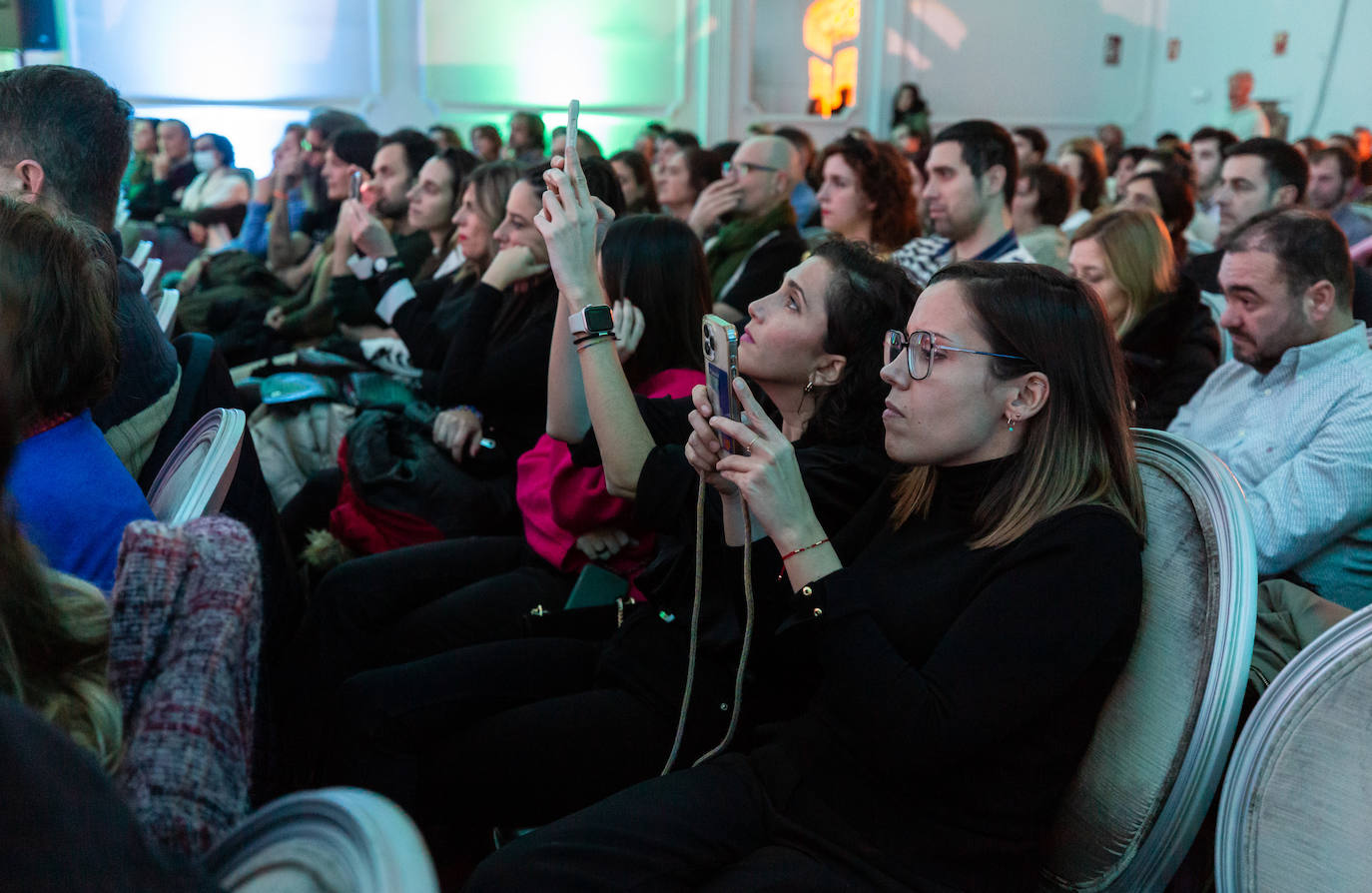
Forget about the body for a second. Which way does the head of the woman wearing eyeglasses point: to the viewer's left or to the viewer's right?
to the viewer's left

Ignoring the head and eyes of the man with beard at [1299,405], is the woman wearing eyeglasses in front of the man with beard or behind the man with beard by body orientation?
in front

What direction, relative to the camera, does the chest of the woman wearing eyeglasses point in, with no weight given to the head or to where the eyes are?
to the viewer's left

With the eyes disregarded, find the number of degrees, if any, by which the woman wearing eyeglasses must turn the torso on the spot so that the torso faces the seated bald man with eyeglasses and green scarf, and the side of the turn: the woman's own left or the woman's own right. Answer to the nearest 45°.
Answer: approximately 90° to the woman's own right

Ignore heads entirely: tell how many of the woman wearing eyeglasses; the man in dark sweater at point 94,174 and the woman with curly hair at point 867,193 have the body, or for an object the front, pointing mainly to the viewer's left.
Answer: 3

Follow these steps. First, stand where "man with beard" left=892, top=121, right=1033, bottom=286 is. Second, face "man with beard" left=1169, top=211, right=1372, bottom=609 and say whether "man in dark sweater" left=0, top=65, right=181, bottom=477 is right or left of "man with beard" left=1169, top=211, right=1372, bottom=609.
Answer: right

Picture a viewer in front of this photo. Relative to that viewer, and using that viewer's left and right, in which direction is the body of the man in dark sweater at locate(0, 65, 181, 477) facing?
facing to the left of the viewer

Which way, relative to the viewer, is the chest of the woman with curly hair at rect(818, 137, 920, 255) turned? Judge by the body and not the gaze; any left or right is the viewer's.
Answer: facing to the left of the viewer

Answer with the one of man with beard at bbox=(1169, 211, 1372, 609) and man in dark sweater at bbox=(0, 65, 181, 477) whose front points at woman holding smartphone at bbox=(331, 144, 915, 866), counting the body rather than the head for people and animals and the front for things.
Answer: the man with beard

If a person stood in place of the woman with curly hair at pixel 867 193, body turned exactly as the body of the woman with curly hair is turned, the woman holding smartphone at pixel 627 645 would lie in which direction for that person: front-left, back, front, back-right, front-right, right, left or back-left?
left

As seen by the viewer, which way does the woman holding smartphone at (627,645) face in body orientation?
to the viewer's left

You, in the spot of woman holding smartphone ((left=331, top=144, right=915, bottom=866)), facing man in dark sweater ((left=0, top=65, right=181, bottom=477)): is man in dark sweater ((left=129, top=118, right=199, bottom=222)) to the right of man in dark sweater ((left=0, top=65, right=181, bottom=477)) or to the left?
right
